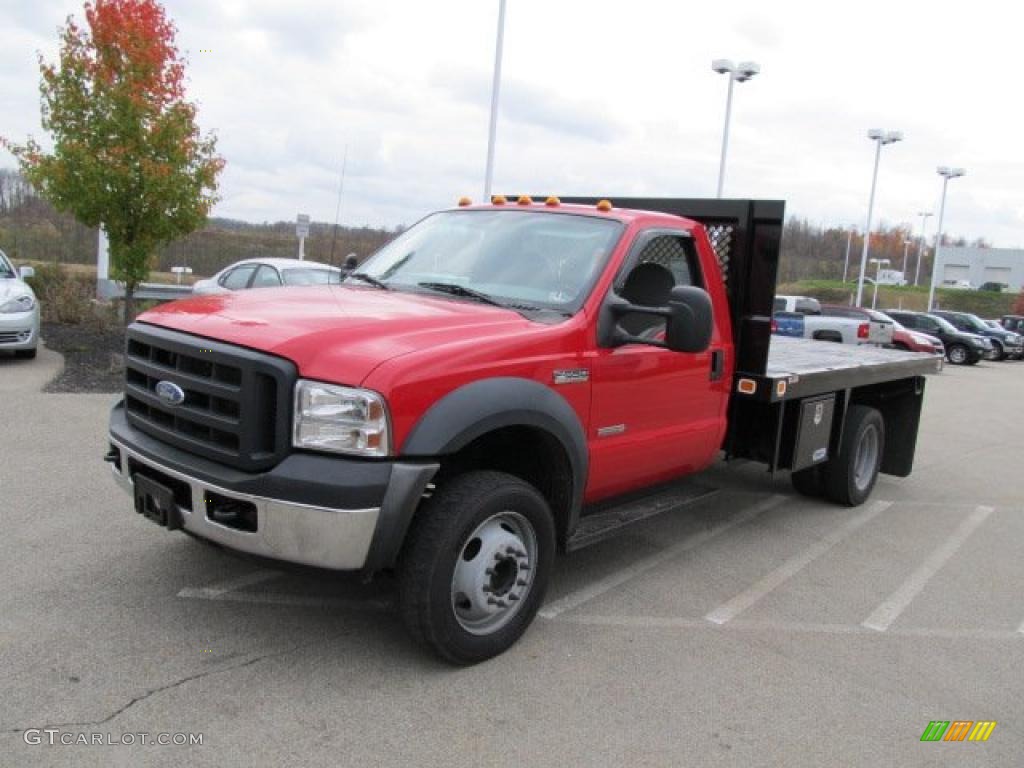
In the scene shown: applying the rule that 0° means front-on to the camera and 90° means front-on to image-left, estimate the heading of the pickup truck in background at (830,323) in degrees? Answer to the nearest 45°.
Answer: approximately 135°

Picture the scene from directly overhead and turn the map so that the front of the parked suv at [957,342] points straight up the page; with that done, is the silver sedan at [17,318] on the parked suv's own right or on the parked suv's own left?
on the parked suv's own right

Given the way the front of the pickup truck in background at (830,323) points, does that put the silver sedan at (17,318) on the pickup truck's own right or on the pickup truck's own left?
on the pickup truck's own left

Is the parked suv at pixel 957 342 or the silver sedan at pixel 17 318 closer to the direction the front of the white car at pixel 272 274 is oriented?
the silver sedan

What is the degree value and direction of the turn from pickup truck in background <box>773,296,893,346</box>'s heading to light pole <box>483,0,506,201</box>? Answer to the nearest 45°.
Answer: approximately 90° to its left

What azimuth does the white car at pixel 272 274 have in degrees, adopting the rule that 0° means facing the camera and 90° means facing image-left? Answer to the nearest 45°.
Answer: approximately 90°

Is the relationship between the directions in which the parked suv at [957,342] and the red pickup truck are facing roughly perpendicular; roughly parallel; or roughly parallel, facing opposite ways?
roughly perpendicular
